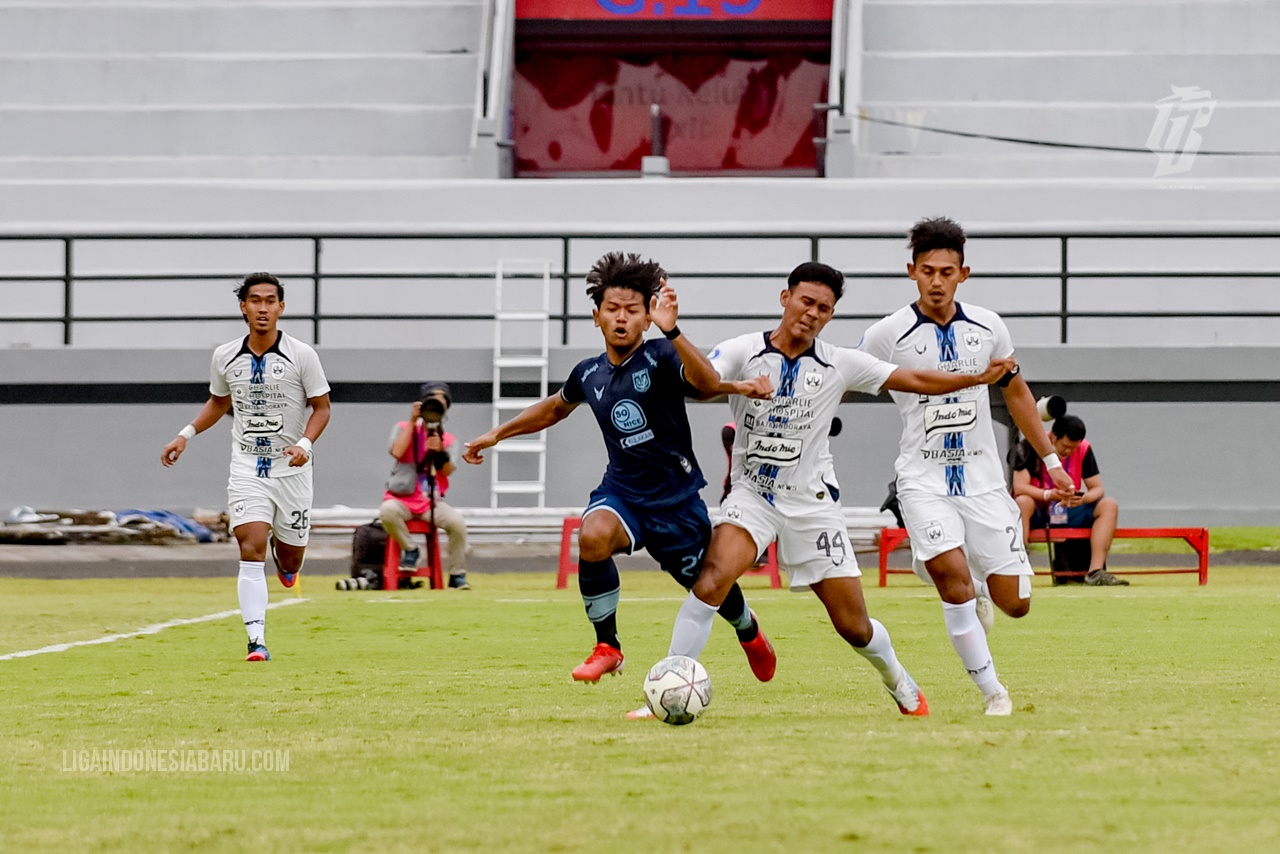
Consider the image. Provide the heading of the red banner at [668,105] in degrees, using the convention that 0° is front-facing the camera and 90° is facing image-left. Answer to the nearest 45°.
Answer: approximately 0°

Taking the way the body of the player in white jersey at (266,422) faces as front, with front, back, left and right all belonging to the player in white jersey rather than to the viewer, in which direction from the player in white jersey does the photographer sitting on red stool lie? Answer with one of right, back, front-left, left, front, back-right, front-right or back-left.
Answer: back

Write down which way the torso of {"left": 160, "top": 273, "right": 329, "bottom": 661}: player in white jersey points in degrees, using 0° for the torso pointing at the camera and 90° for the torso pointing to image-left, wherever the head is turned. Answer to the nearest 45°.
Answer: approximately 0°

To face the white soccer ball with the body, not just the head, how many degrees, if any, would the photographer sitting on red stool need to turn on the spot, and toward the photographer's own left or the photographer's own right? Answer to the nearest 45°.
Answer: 0° — they already face it
